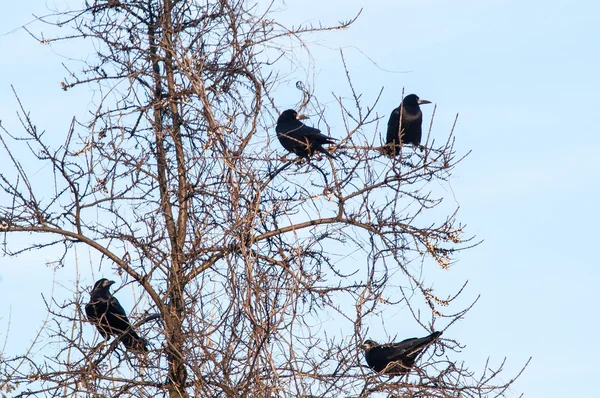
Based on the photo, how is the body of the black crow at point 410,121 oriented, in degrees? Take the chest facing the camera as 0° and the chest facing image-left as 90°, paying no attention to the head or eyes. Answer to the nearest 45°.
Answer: approximately 315°

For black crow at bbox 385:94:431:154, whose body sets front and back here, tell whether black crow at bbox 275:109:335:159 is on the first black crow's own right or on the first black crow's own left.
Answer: on the first black crow's own right

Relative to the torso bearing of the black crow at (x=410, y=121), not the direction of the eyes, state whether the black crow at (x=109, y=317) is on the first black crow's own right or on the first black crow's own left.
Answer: on the first black crow's own right
